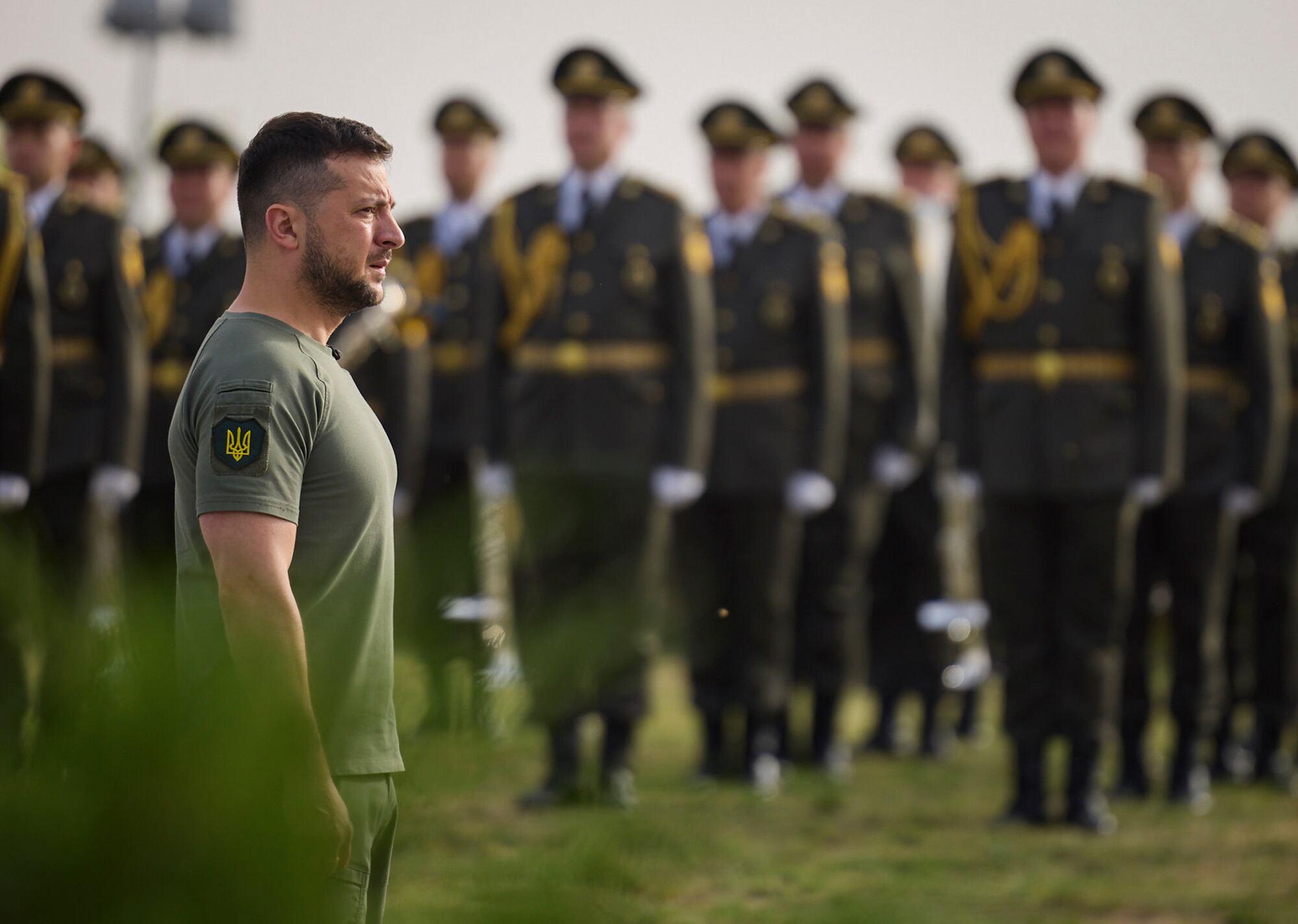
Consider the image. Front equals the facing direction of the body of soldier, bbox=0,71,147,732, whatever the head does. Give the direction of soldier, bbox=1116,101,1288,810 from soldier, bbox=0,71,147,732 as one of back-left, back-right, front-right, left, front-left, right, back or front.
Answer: back-left

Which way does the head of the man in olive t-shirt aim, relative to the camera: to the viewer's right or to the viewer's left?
to the viewer's right

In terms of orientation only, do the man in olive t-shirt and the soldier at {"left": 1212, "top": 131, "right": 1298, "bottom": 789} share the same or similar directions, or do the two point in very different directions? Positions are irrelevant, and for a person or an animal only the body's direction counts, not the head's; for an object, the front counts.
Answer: very different directions

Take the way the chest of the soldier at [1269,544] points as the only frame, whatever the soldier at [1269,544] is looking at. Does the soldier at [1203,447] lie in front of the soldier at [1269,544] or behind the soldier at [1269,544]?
in front

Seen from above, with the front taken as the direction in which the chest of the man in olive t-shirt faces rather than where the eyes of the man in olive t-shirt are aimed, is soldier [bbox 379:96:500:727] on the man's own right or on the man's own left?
on the man's own left

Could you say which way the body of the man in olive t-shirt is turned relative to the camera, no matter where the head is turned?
to the viewer's right

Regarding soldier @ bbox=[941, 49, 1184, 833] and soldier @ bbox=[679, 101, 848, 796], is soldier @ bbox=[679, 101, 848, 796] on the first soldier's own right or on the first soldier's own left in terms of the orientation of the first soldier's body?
on the first soldier's own right

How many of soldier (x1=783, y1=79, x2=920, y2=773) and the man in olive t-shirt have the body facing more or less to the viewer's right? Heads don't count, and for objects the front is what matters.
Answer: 1

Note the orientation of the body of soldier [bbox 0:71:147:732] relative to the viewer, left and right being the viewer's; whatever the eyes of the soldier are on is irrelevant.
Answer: facing the viewer and to the left of the viewer

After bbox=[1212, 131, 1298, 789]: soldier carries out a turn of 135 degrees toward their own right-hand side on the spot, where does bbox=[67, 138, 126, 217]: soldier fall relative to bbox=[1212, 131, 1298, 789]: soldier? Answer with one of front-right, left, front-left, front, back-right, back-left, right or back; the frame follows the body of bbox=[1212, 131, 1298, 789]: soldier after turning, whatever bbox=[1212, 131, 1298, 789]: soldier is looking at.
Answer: left

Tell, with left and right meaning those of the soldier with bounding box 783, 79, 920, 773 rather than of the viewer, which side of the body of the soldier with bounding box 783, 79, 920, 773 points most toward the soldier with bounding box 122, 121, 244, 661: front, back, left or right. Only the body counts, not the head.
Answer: right
